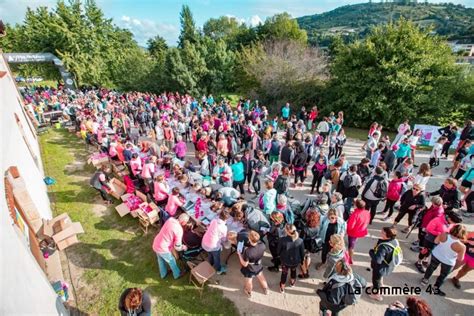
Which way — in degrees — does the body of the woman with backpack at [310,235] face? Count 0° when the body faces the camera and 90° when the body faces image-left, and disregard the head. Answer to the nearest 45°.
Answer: approximately 135°

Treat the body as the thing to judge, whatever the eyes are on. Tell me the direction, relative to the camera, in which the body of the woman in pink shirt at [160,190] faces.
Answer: to the viewer's right

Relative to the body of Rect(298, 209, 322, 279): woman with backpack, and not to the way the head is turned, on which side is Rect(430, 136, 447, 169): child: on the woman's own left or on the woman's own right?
on the woman's own right

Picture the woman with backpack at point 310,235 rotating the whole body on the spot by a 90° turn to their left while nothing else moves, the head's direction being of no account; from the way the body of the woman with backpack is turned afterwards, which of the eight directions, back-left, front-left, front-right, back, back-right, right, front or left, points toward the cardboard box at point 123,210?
front-right

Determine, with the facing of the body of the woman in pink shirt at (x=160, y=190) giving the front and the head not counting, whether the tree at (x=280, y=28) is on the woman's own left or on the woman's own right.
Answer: on the woman's own left

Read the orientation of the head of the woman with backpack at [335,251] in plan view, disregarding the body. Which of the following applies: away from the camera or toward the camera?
away from the camera

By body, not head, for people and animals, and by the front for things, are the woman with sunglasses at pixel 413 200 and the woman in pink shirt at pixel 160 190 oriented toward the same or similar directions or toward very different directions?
very different directions

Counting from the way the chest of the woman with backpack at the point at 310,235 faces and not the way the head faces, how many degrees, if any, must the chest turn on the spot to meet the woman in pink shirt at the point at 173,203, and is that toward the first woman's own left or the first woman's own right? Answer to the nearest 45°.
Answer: approximately 45° to the first woman's own left
